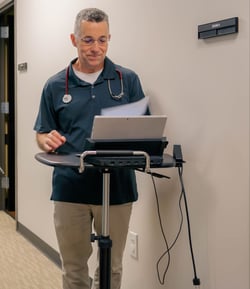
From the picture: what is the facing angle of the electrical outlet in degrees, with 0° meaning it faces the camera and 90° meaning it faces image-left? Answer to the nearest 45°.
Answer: approximately 45°

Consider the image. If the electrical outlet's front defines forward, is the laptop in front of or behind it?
in front

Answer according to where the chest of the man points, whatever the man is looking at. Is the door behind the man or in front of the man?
behind

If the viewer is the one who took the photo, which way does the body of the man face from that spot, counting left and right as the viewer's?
facing the viewer

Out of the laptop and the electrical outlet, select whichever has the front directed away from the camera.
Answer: the laptop

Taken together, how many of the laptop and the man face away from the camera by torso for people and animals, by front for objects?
1

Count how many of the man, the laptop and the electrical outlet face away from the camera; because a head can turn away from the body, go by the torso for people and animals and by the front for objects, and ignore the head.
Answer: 1

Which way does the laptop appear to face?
away from the camera

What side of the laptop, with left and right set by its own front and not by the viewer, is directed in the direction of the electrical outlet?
front

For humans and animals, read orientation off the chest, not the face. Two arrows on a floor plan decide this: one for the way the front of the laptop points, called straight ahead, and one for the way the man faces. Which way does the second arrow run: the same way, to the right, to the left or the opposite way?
the opposite way

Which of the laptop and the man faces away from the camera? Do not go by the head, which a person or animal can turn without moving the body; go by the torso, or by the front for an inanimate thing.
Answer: the laptop

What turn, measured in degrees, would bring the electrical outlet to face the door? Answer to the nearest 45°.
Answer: approximately 90° to its right
